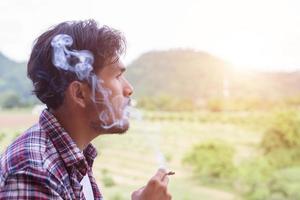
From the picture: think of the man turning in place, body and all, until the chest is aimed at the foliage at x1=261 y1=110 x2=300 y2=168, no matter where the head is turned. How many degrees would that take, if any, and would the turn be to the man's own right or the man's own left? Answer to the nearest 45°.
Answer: approximately 45° to the man's own left

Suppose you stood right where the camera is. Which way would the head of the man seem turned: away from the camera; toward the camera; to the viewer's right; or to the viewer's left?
to the viewer's right

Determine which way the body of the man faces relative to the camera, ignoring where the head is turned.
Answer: to the viewer's right

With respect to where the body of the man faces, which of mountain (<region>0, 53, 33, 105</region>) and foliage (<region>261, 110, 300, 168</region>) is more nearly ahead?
the foliage

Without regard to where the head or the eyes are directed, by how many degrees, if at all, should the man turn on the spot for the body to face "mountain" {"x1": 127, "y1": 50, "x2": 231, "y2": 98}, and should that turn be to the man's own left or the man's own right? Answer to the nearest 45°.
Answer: approximately 90° to the man's own left

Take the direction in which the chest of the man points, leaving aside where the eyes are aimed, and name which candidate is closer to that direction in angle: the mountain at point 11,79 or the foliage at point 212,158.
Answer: the foliage

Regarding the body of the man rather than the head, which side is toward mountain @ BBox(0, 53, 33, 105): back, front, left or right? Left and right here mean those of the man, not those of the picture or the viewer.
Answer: left

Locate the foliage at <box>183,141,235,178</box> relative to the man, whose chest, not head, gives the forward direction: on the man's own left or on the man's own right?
on the man's own left
